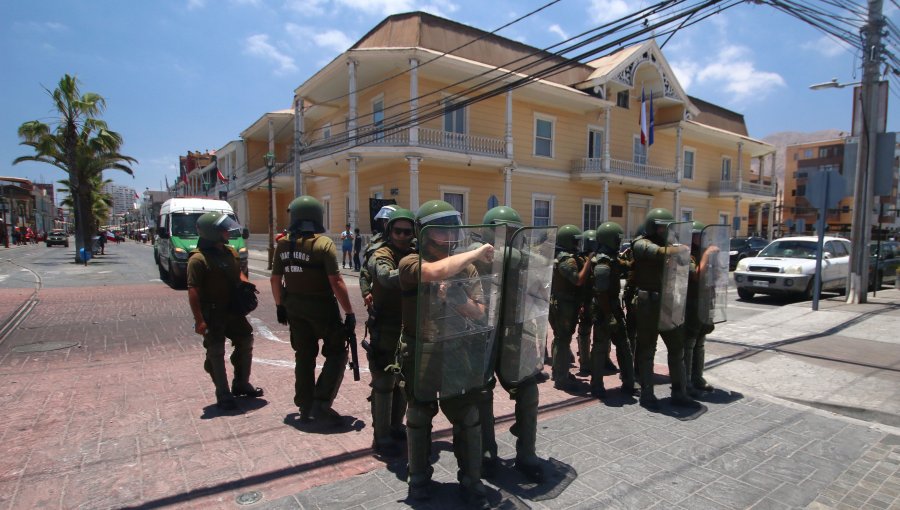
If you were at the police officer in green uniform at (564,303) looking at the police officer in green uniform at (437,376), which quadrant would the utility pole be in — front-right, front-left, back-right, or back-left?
back-left

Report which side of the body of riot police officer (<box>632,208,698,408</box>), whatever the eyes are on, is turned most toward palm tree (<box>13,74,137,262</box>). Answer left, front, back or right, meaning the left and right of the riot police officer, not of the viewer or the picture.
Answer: back

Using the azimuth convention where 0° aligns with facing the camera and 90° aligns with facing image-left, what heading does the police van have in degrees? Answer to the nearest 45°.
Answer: approximately 0°

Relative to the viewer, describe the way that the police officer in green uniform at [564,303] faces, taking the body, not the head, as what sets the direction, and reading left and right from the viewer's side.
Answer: facing to the right of the viewer

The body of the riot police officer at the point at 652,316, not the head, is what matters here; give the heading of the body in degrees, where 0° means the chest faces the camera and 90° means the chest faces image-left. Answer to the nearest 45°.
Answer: approximately 270°

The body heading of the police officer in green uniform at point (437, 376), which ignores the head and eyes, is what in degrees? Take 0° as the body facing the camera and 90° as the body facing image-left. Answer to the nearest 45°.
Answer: approximately 315°

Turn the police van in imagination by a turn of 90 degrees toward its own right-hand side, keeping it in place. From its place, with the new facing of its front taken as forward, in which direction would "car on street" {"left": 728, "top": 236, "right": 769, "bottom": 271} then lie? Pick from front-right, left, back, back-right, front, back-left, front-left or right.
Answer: back

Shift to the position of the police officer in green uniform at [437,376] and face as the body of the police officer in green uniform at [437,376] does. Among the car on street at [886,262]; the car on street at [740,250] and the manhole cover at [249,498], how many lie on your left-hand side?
2

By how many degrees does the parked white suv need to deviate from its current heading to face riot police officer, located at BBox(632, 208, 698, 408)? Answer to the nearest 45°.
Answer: approximately 45° to its left

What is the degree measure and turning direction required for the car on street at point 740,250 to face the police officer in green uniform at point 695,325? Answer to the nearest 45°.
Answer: approximately 45° to its left

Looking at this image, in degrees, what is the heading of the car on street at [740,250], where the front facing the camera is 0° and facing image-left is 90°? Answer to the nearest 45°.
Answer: approximately 45°
